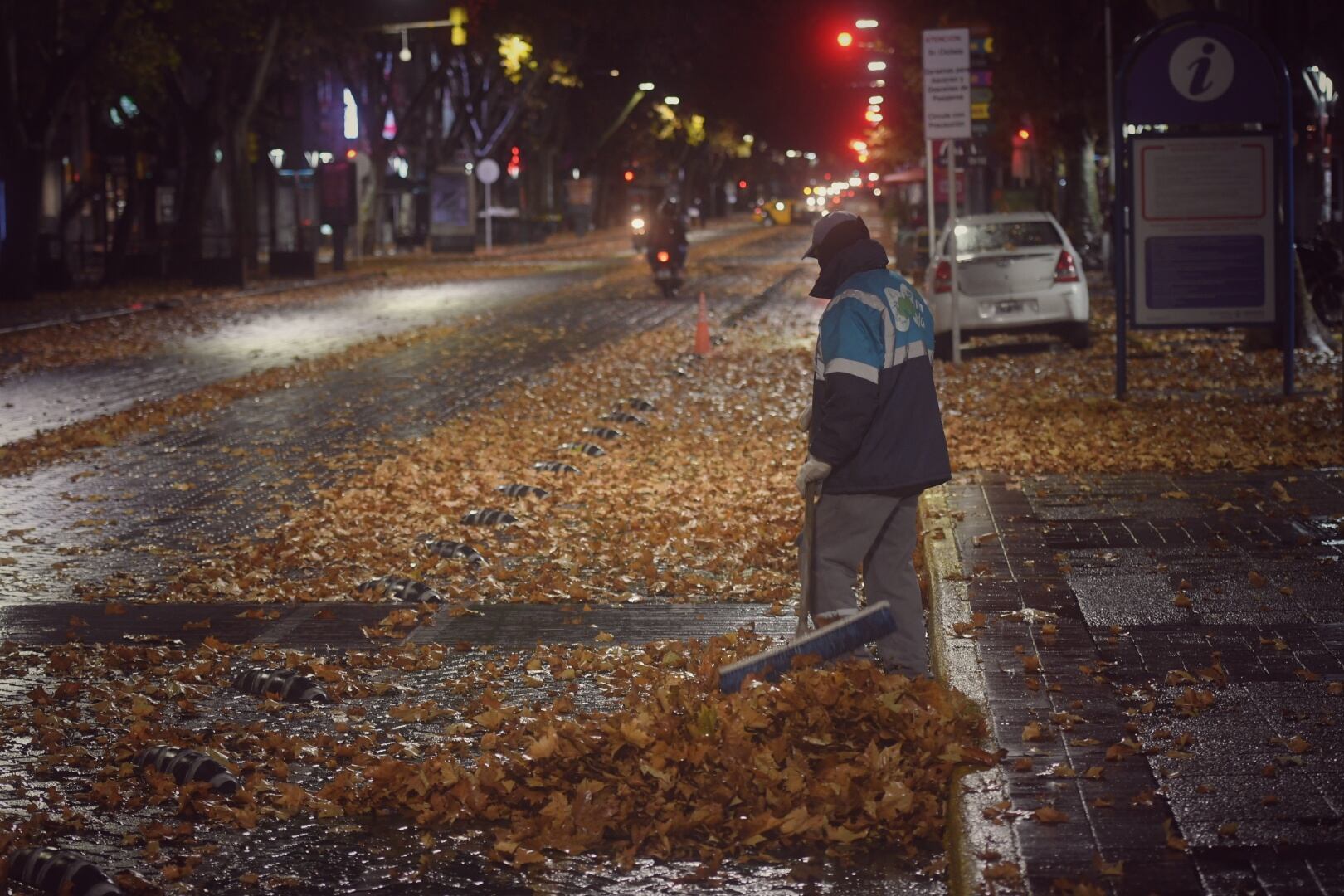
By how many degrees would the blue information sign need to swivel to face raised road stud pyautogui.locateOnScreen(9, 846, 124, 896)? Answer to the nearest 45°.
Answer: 0° — it already faces it

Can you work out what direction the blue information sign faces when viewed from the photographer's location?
facing the viewer

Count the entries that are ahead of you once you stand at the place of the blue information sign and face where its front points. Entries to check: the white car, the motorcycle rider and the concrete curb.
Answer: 1

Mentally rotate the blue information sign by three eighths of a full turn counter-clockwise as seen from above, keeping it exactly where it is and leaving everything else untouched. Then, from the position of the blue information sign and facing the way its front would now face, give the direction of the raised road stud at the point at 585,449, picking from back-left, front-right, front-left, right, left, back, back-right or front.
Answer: back

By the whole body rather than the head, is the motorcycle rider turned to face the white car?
no

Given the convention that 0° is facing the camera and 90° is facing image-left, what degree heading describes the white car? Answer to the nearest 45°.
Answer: approximately 180°

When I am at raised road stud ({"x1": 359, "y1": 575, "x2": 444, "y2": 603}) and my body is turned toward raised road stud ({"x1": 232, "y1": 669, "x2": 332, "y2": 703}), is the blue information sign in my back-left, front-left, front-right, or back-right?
back-left

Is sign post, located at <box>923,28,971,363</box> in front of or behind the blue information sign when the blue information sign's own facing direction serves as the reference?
behind

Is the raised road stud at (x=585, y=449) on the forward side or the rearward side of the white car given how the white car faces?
on the rearward side
